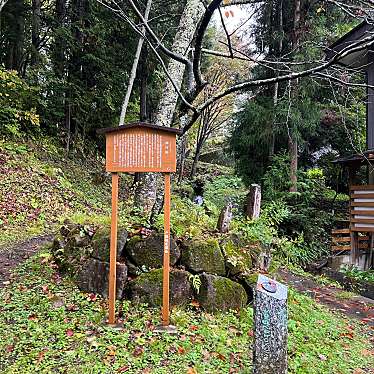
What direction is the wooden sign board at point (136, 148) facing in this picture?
toward the camera

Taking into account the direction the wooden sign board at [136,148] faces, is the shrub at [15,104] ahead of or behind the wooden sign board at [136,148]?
behind

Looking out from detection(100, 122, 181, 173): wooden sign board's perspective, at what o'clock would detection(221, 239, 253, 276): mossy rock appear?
The mossy rock is roughly at 8 o'clock from the wooden sign board.

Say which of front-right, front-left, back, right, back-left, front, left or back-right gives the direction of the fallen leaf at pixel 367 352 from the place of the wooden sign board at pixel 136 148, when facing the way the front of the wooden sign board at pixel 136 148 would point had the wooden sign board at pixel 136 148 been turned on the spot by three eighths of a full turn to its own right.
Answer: back-right

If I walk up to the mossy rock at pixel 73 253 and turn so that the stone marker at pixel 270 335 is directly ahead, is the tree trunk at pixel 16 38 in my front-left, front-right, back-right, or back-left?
back-left

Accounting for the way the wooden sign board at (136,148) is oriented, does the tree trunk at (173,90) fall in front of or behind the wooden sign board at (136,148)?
behind

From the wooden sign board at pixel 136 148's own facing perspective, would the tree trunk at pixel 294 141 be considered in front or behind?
behind
